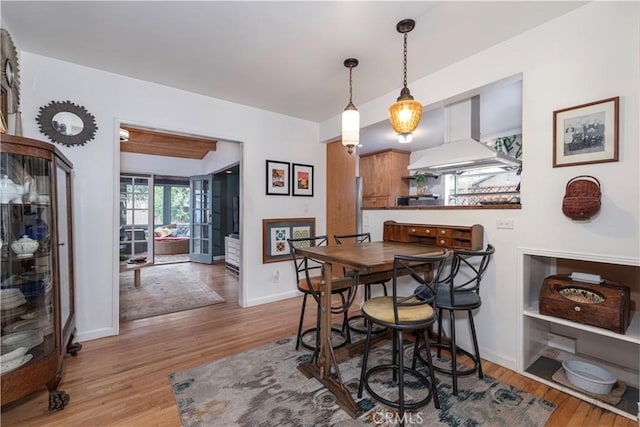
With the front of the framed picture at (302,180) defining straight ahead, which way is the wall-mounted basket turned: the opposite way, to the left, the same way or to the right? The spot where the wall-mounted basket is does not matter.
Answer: to the right

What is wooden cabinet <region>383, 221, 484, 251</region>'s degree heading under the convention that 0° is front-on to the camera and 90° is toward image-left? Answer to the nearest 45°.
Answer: approximately 45°

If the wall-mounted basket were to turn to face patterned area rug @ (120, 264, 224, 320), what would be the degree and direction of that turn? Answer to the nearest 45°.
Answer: approximately 90° to its right

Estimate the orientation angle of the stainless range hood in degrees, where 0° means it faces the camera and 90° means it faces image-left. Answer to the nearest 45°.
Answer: approximately 45°

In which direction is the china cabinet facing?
to the viewer's right

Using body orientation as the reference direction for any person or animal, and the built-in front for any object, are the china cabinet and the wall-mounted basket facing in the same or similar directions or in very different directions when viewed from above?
very different directions

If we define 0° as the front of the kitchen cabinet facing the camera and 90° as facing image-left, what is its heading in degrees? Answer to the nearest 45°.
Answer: approximately 45°

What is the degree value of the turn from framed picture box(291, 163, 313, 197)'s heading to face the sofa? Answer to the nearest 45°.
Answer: approximately 180°

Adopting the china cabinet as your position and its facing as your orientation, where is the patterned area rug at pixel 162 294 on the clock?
The patterned area rug is roughly at 10 o'clock from the china cabinet.
